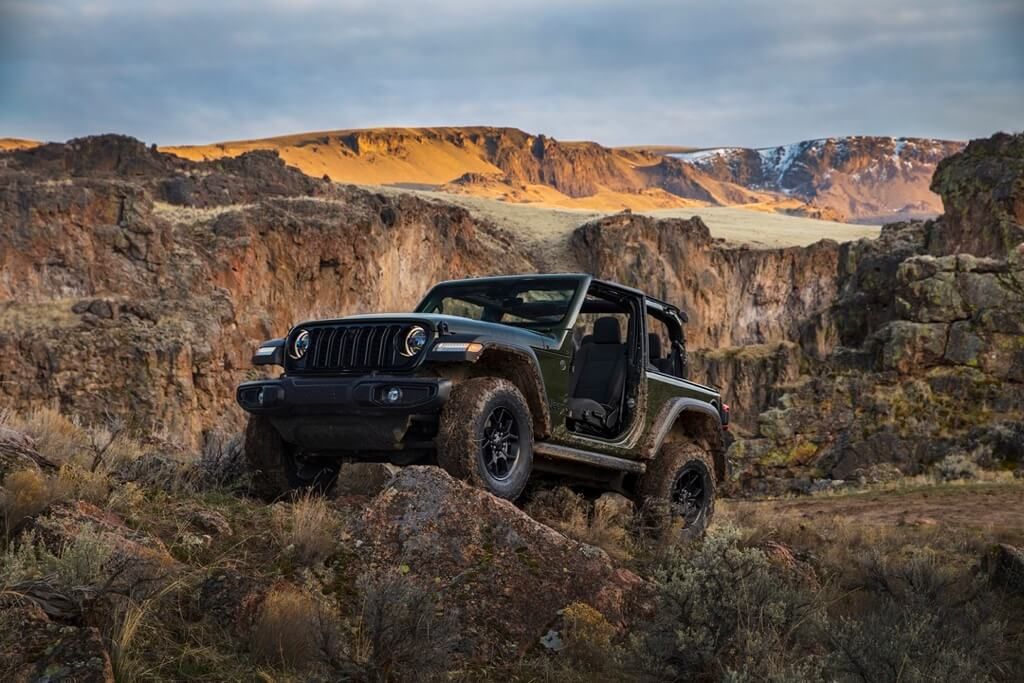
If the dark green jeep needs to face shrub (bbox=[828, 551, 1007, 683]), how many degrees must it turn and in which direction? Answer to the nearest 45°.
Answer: approximately 90° to its left

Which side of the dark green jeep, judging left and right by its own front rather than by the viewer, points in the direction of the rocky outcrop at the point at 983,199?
back

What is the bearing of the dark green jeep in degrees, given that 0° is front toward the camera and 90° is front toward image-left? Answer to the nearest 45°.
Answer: approximately 45°

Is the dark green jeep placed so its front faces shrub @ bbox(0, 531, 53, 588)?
yes

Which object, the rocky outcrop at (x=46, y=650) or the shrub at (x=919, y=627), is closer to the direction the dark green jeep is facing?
the rocky outcrop

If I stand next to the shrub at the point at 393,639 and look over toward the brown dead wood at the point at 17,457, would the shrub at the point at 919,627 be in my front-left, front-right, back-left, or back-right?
back-right

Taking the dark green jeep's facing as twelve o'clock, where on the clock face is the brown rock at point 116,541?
The brown rock is roughly at 12 o'clock from the dark green jeep.

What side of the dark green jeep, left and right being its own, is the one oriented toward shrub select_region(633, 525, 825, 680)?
left

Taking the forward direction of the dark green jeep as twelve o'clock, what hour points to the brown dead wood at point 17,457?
The brown dead wood is roughly at 1 o'clock from the dark green jeep.

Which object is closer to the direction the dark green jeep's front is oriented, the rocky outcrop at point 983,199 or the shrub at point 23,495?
the shrub
